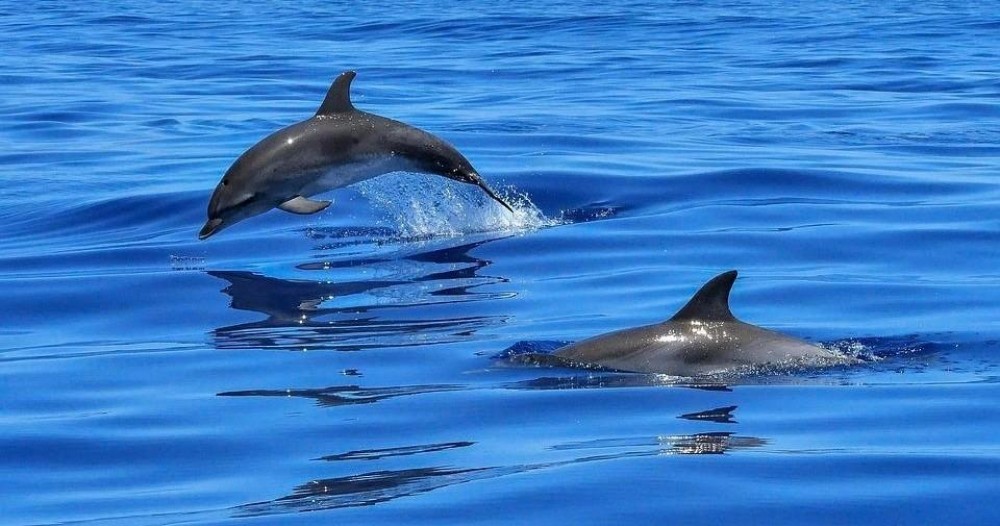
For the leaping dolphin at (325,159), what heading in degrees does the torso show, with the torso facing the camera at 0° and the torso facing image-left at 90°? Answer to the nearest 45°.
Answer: approximately 90°

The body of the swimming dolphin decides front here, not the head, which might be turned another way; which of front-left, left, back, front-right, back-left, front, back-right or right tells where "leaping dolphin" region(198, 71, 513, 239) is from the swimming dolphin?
front-right

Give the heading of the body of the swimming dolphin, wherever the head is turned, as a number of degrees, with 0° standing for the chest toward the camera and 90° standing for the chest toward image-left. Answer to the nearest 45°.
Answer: approximately 90°

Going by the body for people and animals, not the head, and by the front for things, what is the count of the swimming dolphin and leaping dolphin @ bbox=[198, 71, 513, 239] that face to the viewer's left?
2

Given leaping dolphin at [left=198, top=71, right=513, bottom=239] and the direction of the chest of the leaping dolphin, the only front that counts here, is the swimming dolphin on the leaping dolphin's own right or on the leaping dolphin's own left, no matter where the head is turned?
on the leaping dolphin's own left
